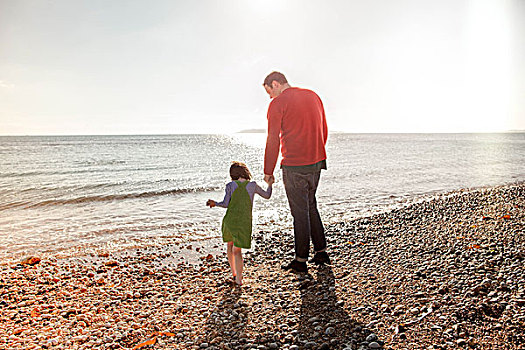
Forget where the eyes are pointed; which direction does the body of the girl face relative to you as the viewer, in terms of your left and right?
facing away from the viewer

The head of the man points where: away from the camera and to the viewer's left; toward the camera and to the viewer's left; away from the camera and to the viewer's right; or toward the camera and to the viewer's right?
away from the camera and to the viewer's left

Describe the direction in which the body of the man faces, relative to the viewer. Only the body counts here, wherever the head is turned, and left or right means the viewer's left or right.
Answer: facing away from the viewer and to the left of the viewer

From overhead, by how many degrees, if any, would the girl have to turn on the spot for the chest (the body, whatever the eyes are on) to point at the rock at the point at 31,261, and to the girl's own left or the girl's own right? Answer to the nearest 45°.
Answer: approximately 45° to the girl's own left

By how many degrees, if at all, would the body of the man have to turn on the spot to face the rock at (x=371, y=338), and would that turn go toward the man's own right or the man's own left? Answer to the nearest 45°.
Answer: approximately 135° to the man's own left

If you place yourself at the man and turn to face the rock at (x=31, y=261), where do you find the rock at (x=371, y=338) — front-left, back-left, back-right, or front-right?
back-left

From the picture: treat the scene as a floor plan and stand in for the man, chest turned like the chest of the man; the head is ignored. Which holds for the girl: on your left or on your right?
on your left

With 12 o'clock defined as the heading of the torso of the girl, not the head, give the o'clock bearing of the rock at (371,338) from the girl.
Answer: The rock is roughly at 5 o'clock from the girl.

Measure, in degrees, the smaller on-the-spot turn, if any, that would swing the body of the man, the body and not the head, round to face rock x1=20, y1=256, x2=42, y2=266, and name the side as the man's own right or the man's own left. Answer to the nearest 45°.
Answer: approximately 45° to the man's own left

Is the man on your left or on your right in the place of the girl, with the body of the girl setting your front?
on your right

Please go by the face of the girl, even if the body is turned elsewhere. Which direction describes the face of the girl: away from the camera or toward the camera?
away from the camera
